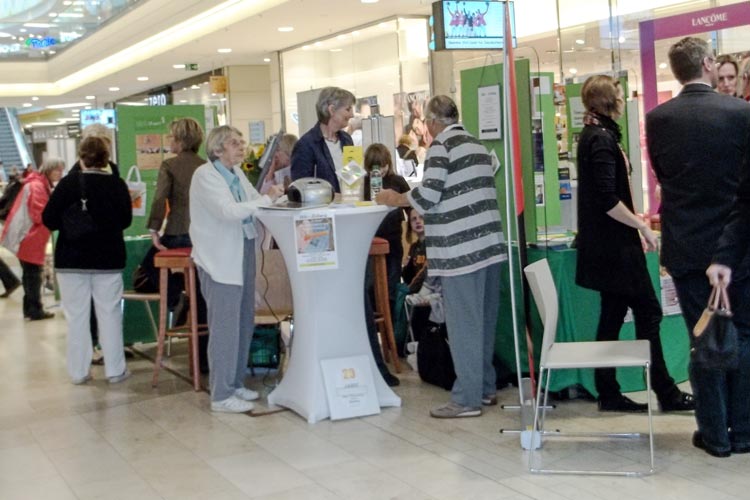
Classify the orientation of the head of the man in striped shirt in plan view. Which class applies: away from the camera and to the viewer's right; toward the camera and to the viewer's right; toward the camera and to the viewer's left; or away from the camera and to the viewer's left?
away from the camera and to the viewer's left

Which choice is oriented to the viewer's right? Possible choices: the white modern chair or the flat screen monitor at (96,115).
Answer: the white modern chair

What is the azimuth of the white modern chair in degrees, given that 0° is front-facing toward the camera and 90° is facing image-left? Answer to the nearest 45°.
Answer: approximately 270°

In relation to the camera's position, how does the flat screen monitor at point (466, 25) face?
facing the viewer

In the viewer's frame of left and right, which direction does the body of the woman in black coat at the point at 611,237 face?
facing to the right of the viewer

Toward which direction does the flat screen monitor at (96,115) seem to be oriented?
toward the camera

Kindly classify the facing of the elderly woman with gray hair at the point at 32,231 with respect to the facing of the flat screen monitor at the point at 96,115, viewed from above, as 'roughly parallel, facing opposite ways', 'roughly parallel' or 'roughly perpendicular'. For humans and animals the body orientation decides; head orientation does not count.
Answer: roughly perpendicular

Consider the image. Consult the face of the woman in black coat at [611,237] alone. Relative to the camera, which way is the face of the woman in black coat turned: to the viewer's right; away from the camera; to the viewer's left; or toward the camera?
to the viewer's right

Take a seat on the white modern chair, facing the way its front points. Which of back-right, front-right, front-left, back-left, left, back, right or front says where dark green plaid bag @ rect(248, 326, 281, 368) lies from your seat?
back-left

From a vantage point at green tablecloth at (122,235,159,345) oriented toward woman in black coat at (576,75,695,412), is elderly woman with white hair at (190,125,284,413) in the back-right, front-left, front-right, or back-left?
front-right

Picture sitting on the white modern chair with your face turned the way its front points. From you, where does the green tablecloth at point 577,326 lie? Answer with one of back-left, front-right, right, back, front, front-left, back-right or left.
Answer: left

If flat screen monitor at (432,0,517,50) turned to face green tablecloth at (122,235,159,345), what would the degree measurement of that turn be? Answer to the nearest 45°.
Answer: approximately 90° to its right
